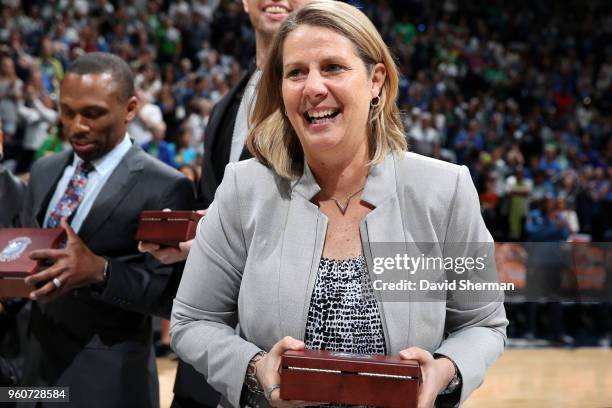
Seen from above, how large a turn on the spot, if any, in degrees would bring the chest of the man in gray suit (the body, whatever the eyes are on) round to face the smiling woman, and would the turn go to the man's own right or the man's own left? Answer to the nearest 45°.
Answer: approximately 90° to the man's own left

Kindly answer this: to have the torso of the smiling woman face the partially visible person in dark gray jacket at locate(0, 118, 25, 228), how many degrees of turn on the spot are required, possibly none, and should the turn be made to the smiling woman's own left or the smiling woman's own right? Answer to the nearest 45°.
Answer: approximately 135° to the smiling woman's own right

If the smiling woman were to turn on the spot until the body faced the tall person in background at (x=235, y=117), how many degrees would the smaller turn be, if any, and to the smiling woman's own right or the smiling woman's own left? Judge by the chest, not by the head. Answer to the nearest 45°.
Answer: approximately 180°

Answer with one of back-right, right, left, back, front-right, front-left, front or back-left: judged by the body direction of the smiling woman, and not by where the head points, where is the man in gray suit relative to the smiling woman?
back-right

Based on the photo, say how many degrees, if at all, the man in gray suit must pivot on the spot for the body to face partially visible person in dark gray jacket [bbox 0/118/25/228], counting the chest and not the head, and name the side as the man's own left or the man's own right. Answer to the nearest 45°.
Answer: approximately 90° to the man's own right

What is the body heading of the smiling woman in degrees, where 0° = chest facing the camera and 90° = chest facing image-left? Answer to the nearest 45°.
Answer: approximately 0°
